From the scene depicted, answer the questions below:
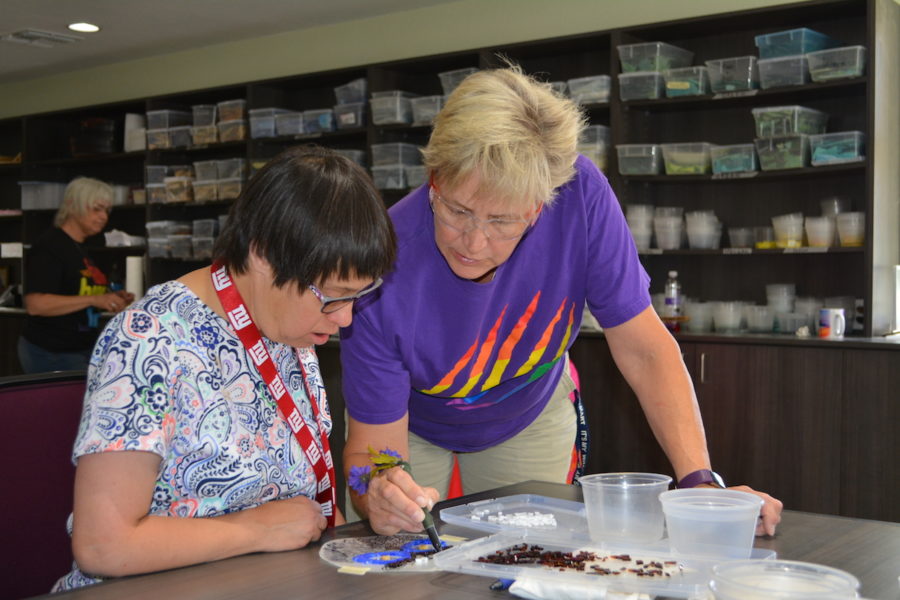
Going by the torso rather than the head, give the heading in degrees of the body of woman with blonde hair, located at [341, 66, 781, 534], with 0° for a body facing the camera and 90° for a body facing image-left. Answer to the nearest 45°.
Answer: approximately 0°

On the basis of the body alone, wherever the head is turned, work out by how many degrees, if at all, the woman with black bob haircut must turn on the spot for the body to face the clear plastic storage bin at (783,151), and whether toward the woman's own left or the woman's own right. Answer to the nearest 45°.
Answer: approximately 90° to the woman's own left

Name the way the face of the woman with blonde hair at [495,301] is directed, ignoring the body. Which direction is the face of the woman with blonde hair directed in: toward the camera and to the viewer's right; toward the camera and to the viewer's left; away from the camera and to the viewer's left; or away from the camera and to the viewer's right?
toward the camera and to the viewer's left

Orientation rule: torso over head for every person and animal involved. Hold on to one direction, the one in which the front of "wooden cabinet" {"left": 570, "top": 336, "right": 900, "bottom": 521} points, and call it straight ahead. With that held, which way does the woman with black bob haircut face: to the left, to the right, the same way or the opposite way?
to the left

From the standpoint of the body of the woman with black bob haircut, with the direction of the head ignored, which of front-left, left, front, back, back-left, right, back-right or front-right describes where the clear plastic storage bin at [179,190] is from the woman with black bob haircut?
back-left

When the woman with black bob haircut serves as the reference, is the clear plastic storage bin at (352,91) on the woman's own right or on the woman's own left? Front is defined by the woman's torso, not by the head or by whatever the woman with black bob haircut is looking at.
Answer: on the woman's own left

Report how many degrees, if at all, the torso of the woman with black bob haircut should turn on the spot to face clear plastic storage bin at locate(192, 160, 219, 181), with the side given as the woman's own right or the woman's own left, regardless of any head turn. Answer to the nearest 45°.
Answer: approximately 135° to the woman's own left

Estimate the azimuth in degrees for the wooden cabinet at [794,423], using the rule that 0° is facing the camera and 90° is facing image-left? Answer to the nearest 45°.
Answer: approximately 0°

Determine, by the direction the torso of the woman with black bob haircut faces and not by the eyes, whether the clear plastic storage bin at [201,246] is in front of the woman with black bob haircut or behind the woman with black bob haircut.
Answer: behind

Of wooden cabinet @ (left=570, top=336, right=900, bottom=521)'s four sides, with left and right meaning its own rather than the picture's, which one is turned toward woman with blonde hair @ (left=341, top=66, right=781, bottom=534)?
front

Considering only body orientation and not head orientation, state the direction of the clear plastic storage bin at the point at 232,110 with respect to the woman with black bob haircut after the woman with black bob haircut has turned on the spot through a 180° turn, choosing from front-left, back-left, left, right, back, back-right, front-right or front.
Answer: front-right

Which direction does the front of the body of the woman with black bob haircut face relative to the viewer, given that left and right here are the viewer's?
facing the viewer and to the right of the viewer

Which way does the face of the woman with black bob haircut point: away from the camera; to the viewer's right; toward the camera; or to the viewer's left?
to the viewer's right
